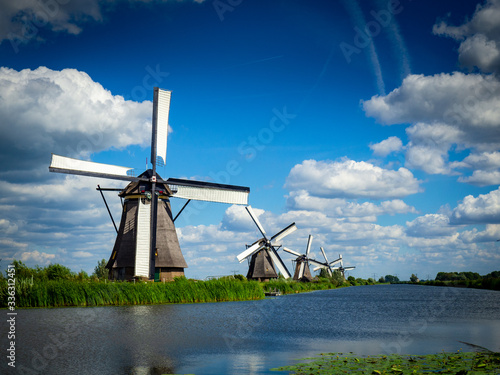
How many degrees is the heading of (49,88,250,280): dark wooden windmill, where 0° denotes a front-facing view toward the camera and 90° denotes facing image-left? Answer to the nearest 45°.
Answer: approximately 0°

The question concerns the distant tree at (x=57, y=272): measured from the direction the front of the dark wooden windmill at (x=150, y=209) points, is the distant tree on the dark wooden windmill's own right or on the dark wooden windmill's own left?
on the dark wooden windmill's own right
